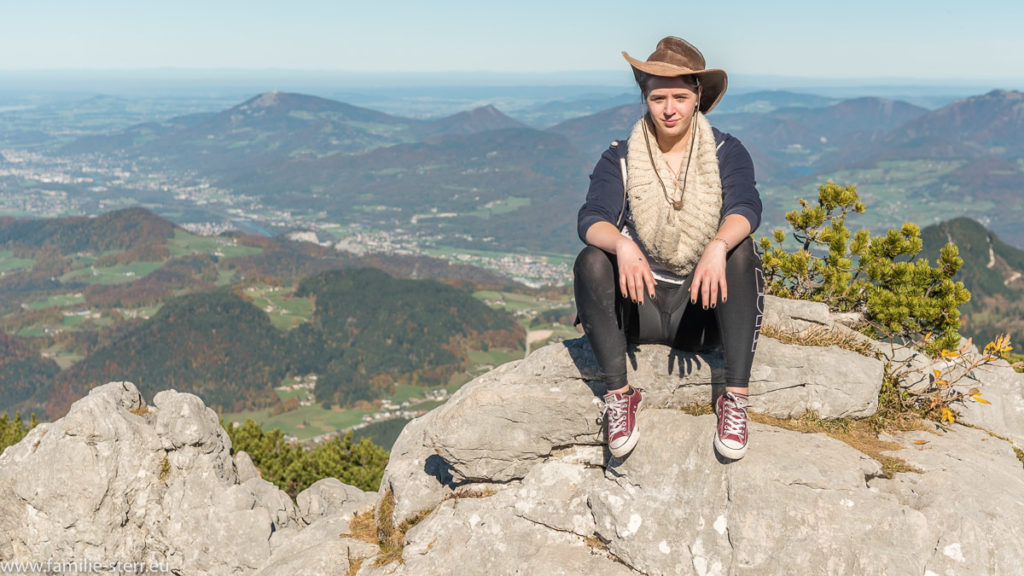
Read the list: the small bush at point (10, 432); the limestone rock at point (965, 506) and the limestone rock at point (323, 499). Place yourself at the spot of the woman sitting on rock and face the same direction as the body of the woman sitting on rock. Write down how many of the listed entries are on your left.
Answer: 1

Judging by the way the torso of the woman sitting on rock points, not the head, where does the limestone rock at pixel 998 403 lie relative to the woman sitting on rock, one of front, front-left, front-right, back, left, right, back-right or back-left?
back-left

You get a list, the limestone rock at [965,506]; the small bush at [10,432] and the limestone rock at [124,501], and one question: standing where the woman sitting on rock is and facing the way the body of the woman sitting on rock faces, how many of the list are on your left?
1

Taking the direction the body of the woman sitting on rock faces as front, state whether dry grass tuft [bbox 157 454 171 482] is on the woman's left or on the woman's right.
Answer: on the woman's right

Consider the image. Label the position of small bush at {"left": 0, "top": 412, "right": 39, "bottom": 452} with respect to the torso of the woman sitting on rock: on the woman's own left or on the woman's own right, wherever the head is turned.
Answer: on the woman's own right

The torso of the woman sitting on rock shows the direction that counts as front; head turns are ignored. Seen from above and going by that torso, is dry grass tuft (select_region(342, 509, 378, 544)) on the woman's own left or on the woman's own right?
on the woman's own right

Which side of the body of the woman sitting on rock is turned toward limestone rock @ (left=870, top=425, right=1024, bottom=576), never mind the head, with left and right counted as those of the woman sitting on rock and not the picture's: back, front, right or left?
left

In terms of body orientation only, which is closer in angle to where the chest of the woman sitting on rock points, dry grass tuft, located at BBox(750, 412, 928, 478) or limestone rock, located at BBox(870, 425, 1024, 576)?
the limestone rock

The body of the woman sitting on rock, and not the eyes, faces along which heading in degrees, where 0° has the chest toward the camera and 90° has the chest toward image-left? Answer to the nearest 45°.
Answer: approximately 0°
